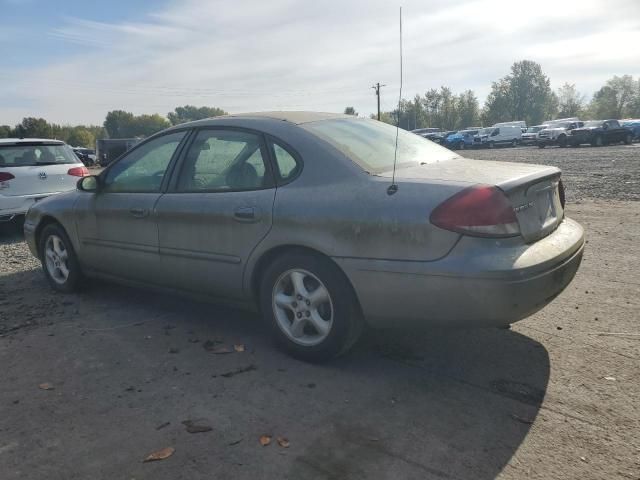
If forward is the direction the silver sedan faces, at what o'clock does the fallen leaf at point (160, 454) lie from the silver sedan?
The fallen leaf is roughly at 9 o'clock from the silver sedan.

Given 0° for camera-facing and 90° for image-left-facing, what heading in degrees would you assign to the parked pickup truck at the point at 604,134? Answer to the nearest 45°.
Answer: approximately 45°

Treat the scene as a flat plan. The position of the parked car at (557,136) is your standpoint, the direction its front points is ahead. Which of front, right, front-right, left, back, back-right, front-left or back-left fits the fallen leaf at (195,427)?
front-left

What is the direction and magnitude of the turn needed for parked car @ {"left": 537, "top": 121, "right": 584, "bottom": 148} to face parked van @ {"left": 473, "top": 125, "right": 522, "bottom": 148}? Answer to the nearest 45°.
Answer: approximately 90° to its right

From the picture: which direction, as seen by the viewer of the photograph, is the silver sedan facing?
facing away from the viewer and to the left of the viewer

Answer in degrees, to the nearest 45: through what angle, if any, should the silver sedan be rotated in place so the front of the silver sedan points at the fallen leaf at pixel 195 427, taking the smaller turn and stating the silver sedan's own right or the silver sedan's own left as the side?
approximately 90° to the silver sedan's own left

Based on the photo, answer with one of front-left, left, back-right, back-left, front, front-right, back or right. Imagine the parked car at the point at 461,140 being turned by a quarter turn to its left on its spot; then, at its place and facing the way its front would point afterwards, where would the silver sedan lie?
front-right

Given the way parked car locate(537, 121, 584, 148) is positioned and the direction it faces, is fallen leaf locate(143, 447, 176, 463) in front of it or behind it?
in front

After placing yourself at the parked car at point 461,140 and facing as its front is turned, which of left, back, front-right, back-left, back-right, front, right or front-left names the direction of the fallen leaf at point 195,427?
front-left

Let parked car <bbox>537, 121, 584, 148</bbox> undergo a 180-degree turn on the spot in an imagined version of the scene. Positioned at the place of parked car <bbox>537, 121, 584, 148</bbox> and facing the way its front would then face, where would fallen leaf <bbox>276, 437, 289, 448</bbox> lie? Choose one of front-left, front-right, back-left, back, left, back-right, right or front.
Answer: back-right

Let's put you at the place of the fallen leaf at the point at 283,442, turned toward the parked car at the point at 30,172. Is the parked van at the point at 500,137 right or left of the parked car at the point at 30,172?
right

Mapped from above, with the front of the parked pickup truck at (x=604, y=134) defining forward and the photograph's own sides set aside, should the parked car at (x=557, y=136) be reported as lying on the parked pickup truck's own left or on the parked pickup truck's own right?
on the parked pickup truck's own right
